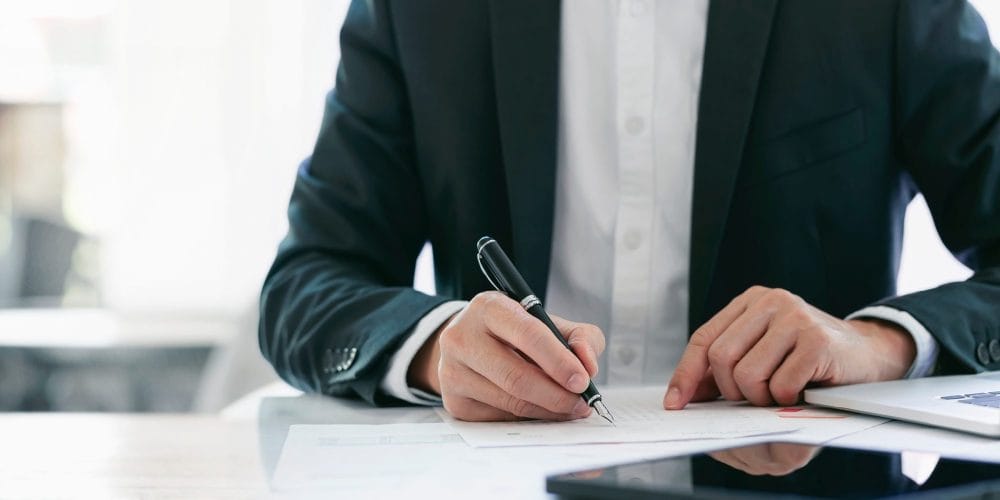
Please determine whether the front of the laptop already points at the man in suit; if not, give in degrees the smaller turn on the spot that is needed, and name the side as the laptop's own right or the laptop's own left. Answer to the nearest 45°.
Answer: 0° — it already faces them

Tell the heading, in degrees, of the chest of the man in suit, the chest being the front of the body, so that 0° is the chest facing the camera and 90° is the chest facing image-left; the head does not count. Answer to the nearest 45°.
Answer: approximately 0°

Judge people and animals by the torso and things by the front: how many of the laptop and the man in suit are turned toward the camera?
1

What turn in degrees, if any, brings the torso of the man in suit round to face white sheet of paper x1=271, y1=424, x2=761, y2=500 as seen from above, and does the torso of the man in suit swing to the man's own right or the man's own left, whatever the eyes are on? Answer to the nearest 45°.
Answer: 0° — they already face it

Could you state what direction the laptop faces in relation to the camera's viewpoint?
facing away from the viewer and to the left of the viewer

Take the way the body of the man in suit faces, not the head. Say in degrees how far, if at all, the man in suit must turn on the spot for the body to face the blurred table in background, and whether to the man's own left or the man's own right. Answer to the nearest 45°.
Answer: approximately 135° to the man's own right

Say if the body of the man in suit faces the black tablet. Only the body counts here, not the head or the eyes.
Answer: yes
